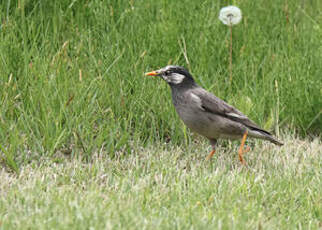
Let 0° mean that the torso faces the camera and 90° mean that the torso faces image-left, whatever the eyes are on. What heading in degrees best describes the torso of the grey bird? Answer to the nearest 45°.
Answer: approximately 90°

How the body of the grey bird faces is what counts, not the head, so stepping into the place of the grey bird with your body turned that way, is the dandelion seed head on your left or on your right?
on your right
